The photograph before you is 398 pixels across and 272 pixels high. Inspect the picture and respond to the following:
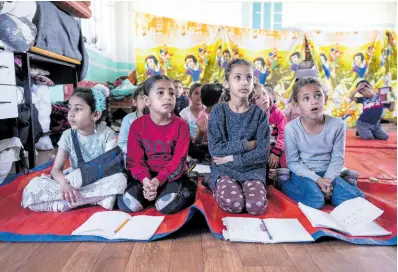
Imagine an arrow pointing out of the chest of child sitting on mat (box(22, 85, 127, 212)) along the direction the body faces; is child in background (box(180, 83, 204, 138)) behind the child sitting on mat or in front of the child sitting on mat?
behind

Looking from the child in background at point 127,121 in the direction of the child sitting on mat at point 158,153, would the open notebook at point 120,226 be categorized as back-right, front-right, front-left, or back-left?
front-right

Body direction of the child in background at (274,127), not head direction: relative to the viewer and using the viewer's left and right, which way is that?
facing the viewer and to the left of the viewer

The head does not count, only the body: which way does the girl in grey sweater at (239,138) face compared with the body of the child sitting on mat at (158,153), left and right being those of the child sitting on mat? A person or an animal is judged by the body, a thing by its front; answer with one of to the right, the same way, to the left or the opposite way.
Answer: the same way

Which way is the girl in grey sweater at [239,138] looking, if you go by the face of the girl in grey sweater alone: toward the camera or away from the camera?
toward the camera

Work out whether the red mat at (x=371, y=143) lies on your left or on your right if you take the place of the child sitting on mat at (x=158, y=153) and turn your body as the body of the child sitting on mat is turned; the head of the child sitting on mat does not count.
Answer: on your left

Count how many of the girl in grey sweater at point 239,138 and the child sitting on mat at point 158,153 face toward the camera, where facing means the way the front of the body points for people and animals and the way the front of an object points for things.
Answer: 2

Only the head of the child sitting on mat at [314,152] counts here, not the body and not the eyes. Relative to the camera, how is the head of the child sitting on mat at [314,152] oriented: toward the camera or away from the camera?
toward the camera

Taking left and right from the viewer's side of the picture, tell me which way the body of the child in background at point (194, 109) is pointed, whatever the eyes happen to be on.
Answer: facing the viewer and to the right of the viewer

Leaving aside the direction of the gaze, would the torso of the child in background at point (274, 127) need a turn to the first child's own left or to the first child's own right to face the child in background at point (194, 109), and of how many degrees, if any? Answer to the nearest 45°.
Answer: approximately 90° to the first child's own right

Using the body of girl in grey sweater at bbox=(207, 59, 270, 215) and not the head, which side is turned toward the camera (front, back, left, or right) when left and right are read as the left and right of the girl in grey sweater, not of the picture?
front

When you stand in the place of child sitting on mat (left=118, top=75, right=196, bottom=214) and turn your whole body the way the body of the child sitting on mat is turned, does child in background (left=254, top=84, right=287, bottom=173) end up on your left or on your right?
on your left
